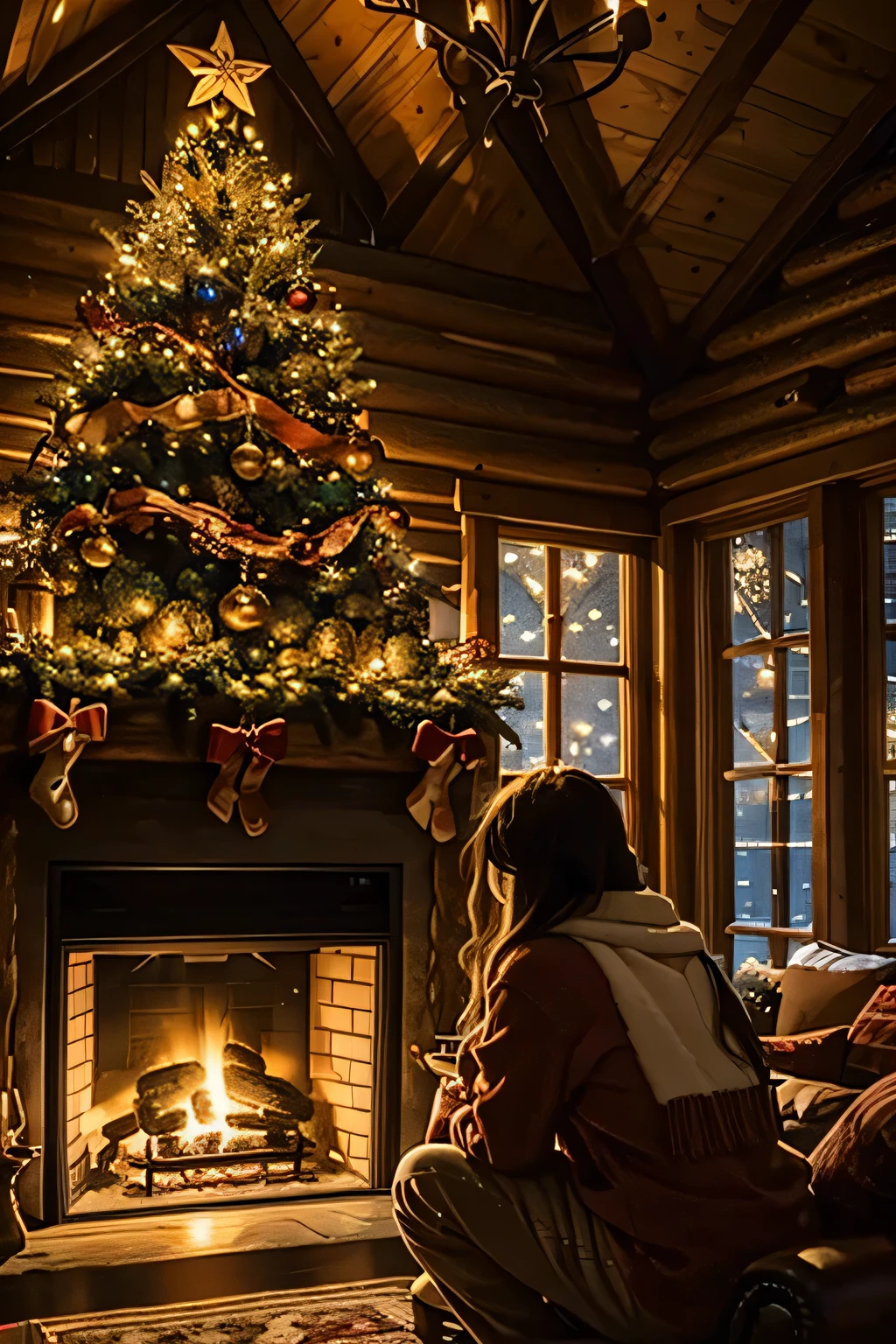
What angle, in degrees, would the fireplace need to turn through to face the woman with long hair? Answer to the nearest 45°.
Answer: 0° — it already faces them

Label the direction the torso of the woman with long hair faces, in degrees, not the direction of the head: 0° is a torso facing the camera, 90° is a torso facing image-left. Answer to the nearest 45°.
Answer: approximately 135°

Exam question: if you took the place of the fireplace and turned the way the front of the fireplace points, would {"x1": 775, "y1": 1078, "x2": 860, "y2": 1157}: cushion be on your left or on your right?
on your left

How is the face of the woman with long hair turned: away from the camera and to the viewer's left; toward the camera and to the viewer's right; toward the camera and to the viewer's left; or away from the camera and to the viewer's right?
away from the camera and to the viewer's left

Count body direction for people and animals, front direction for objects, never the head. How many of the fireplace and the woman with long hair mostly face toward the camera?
1

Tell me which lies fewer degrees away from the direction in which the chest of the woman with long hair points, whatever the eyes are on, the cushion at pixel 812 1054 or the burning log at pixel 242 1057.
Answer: the burning log

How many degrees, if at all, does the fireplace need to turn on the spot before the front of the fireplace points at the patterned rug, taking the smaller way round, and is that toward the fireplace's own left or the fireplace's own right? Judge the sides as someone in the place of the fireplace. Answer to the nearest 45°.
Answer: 0° — it already faces it

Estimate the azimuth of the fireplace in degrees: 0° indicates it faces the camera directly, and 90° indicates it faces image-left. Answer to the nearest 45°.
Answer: approximately 0°

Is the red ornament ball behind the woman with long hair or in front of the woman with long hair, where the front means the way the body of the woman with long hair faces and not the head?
in front

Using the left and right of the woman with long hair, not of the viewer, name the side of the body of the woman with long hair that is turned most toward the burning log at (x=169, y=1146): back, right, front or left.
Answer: front
